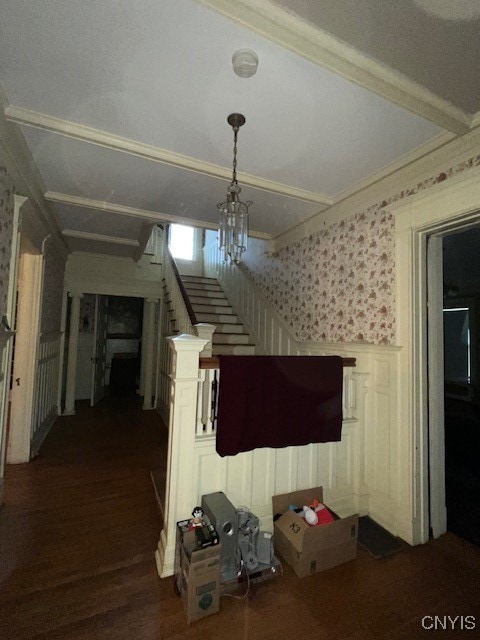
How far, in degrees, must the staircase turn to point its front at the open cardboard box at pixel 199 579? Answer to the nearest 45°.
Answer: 0° — it already faces it

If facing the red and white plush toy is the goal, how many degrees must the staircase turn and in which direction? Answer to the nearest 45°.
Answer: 0° — it already faces it

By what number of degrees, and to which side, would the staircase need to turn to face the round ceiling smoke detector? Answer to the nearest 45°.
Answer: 0° — it already faces it

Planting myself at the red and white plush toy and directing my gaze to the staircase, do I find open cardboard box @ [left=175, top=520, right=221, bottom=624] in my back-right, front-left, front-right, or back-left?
back-left

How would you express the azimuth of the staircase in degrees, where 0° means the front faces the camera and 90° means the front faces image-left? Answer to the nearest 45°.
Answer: approximately 0°

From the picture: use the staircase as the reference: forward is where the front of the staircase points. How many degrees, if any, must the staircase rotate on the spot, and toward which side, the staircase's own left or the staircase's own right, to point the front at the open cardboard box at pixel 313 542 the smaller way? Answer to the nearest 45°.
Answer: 0° — it already faces it
